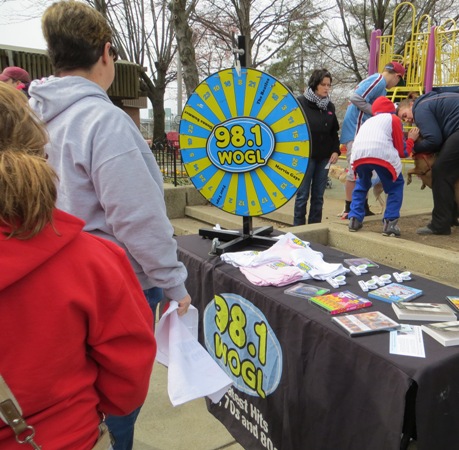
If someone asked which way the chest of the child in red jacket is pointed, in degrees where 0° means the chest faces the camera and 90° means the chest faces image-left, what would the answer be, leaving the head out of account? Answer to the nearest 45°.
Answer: approximately 225°

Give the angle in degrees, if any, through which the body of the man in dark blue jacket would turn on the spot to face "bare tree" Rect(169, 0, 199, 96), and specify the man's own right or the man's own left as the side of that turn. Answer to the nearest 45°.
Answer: approximately 45° to the man's own right

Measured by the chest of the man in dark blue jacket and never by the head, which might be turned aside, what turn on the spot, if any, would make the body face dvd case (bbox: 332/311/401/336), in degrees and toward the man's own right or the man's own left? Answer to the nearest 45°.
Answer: approximately 90° to the man's own left

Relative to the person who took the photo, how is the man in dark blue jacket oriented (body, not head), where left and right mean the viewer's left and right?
facing to the left of the viewer

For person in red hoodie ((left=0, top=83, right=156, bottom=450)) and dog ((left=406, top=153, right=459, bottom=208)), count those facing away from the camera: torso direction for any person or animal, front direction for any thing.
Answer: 1

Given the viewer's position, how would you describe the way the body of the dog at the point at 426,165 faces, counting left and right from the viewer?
facing to the left of the viewer

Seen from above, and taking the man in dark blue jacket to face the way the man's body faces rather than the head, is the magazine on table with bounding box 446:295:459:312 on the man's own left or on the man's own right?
on the man's own left

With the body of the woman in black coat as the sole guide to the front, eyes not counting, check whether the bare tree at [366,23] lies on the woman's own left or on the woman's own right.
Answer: on the woman's own left

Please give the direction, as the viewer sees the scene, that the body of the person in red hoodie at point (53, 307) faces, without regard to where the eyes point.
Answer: away from the camera

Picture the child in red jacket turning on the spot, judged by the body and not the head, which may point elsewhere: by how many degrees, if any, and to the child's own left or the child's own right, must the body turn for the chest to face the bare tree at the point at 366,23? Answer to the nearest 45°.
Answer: approximately 45° to the child's own left

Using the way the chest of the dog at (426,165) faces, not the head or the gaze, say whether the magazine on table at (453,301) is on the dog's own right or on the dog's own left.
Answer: on the dog's own left
